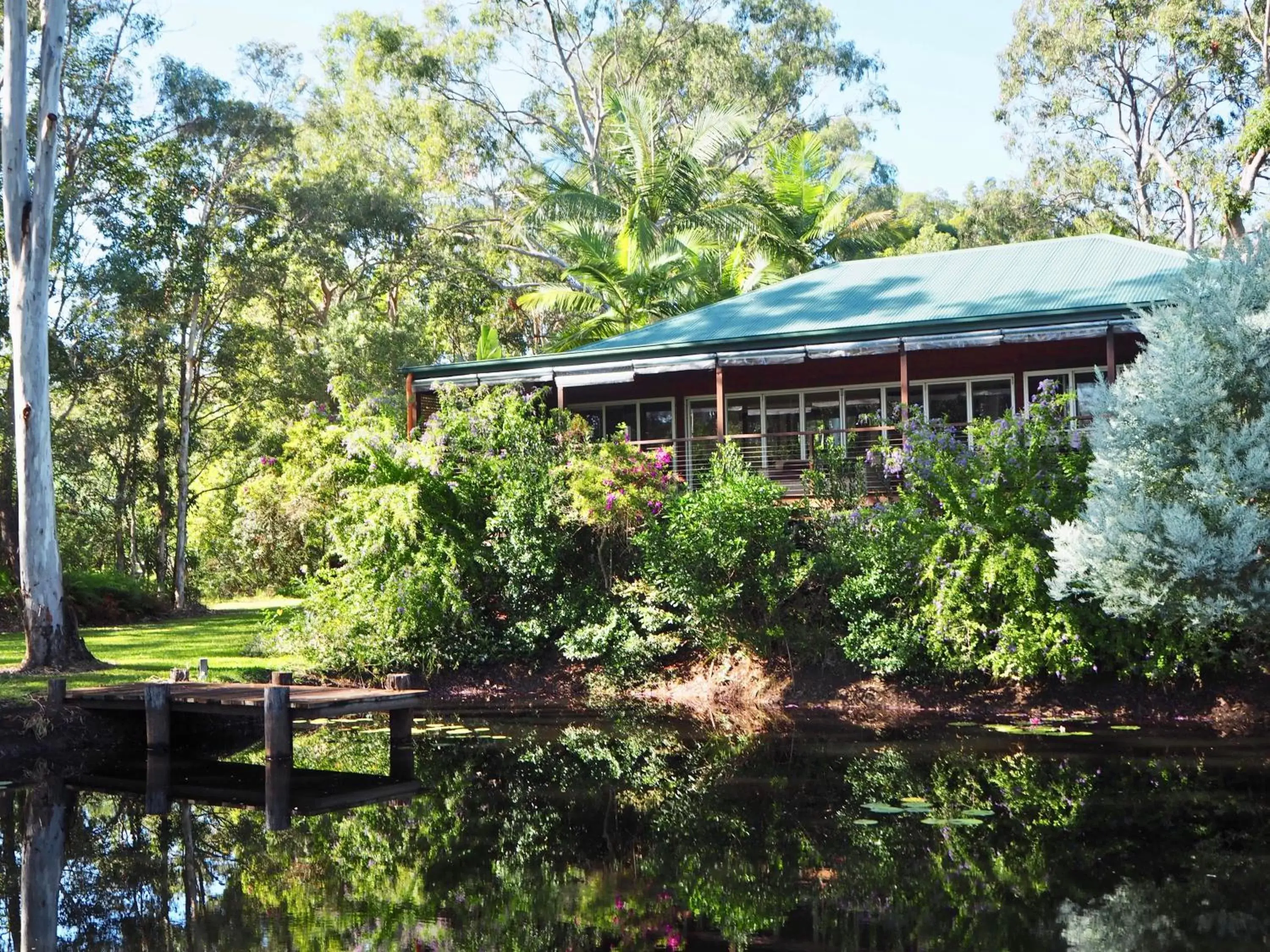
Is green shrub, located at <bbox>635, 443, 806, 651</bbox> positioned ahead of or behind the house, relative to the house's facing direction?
ahead

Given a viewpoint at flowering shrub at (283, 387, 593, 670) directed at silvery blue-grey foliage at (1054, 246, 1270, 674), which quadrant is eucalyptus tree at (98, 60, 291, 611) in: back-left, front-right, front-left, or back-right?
back-left

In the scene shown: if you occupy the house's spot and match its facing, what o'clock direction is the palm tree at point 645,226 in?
The palm tree is roughly at 5 o'clock from the house.

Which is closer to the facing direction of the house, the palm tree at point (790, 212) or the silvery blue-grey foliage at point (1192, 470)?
the silvery blue-grey foliage

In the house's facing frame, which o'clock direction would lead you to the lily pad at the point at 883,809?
The lily pad is roughly at 12 o'clock from the house.

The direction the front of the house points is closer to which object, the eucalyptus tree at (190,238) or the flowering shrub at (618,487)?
the flowering shrub

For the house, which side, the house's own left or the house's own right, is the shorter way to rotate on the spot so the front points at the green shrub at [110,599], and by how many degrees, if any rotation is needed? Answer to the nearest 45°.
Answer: approximately 90° to the house's own right

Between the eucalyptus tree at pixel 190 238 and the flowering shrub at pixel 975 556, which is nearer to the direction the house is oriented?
the flowering shrub

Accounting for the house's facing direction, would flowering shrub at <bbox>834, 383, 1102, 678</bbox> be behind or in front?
in front

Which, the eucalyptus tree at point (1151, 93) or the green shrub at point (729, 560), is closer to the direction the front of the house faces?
the green shrub

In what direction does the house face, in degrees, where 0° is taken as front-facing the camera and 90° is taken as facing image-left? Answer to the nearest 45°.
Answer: approximately 0°

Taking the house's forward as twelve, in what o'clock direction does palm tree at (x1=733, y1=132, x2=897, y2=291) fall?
The palm tree is roughly at 6 o'clock from the house.
